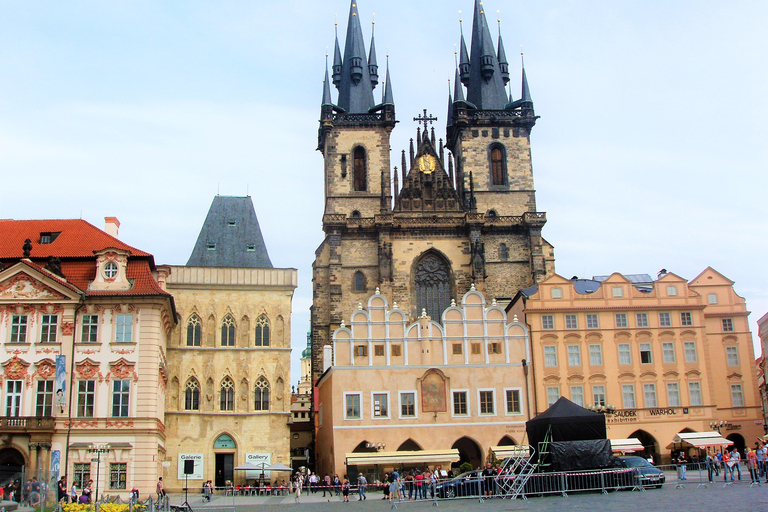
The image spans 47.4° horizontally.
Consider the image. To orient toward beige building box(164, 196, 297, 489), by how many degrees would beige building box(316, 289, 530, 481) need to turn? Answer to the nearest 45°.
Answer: approximately 90° to its right

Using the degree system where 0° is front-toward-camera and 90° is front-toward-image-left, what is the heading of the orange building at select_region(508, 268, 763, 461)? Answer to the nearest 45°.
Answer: approximately 0°

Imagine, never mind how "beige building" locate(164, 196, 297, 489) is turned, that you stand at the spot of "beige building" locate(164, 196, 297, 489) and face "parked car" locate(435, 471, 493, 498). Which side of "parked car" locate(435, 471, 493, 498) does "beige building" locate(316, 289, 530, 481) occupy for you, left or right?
left

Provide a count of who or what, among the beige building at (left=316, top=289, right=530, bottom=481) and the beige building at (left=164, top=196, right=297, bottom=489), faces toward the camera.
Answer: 2

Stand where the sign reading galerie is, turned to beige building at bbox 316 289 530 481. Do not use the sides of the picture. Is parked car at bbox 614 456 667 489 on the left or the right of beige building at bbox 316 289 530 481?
right

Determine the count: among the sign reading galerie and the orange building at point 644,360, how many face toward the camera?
2

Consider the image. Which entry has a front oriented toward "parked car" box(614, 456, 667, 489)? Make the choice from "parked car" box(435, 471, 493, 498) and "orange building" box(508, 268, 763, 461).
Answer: the orange building

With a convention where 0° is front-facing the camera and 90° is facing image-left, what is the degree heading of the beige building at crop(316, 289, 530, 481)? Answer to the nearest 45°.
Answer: approximately 0°

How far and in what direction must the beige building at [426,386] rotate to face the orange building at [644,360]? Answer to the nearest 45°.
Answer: approximately 90° to its left
